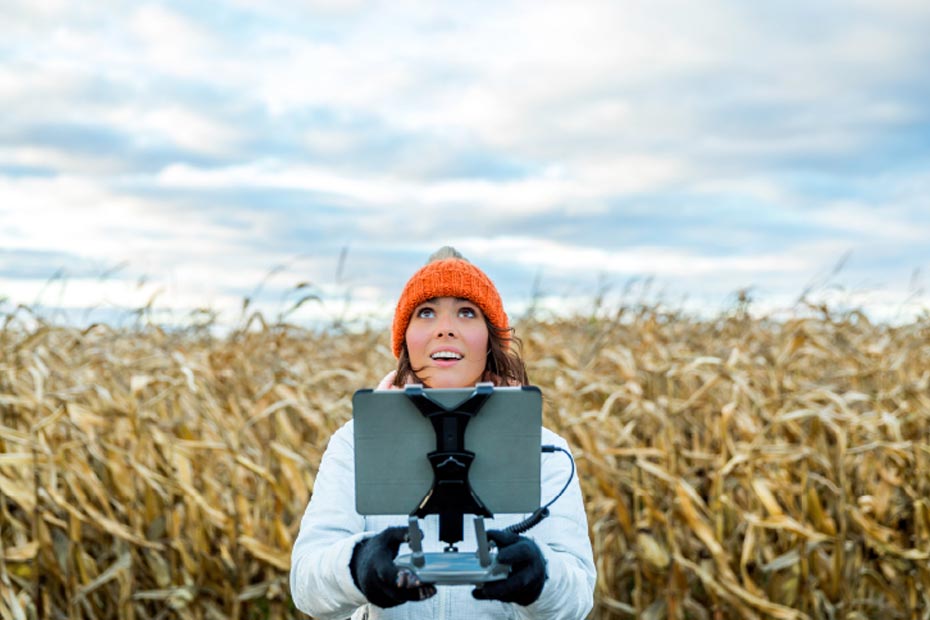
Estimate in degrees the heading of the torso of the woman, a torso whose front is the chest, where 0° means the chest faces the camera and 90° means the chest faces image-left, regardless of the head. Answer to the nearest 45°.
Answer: approximately 0°
